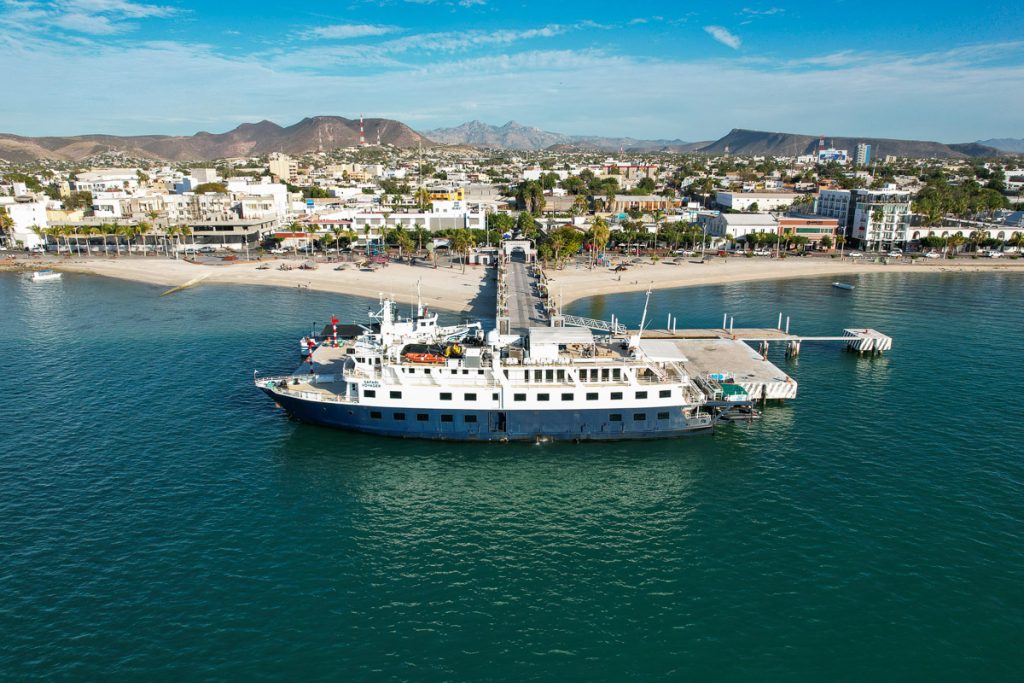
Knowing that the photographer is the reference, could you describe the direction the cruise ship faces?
facing to the left of the viewer
